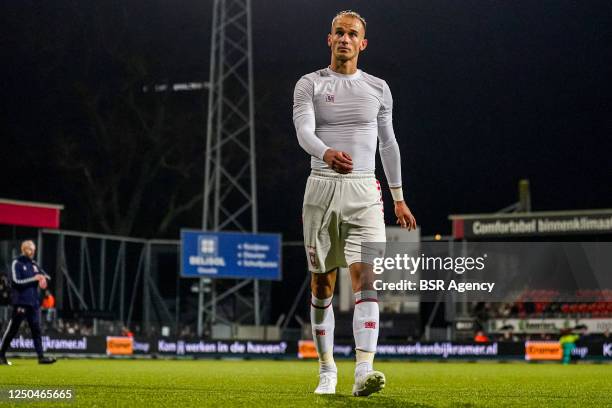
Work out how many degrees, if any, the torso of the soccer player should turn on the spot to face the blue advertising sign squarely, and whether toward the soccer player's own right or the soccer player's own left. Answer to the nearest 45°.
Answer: approximately 180°

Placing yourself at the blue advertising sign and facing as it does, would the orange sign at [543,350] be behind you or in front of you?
in front

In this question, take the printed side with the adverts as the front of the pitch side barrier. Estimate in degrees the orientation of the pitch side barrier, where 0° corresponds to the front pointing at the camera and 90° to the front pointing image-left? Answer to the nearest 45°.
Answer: approximately 0°

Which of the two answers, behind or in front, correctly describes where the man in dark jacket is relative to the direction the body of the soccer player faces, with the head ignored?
behind

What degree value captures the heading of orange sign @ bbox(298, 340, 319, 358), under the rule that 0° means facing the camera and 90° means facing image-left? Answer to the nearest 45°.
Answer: approximately 0°

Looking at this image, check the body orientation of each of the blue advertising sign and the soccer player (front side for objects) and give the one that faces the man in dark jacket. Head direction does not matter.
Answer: the blue advertising sign

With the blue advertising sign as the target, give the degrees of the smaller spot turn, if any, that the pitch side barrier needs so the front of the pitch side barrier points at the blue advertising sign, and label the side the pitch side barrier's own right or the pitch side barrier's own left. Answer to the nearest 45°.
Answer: approximately 180°

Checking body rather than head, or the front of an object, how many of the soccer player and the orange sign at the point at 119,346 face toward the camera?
2
